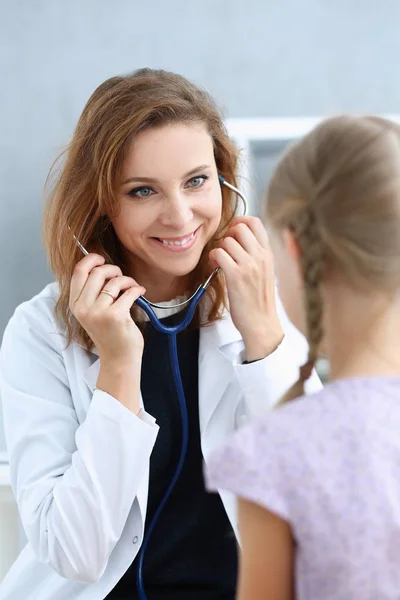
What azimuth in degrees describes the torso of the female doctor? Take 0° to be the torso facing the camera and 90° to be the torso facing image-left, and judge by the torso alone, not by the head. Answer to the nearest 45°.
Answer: approximately 315°

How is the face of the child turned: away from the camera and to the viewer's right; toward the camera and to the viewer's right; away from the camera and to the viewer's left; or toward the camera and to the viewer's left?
away from the camera and to the viewer's left

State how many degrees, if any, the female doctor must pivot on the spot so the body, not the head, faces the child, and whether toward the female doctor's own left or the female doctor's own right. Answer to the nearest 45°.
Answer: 0° — they already face them

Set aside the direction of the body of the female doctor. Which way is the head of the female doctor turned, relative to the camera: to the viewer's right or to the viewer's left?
to the viewer's right
